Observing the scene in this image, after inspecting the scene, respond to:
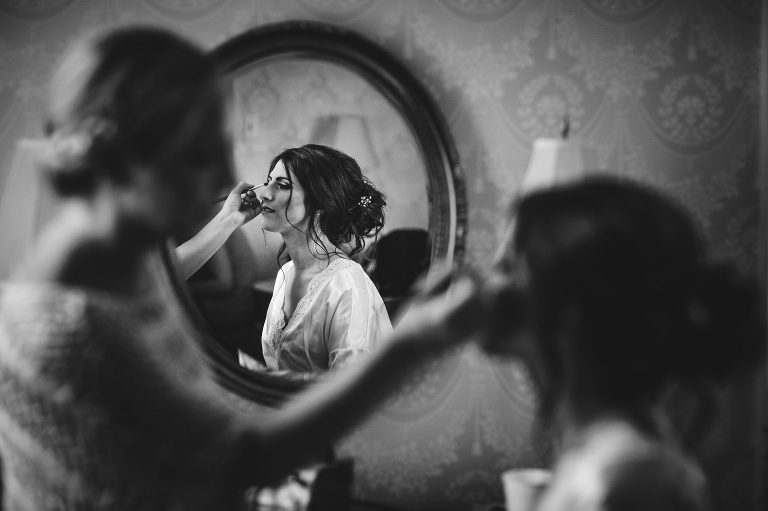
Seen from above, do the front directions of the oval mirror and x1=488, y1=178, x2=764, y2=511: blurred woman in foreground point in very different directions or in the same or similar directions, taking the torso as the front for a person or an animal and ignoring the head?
very different directions

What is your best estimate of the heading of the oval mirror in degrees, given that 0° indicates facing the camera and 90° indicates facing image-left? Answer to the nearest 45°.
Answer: approximately 0°

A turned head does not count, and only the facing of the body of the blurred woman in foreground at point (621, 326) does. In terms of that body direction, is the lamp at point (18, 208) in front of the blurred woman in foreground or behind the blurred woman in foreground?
in front

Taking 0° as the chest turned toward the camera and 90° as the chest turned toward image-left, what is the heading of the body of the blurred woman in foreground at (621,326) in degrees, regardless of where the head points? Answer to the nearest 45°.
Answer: approximately 135°

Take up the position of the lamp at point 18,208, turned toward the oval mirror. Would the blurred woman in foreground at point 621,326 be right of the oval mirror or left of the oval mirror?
right

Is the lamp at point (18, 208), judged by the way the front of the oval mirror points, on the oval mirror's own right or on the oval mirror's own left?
on the oval mirror's own right

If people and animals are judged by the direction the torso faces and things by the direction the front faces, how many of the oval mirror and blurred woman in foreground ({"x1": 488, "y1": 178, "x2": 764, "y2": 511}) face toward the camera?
1

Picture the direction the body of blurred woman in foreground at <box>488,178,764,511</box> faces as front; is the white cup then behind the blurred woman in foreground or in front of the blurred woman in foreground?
in front

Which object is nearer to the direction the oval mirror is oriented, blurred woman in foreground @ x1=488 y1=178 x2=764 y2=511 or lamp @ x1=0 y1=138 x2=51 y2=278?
the blurred woman in foreground

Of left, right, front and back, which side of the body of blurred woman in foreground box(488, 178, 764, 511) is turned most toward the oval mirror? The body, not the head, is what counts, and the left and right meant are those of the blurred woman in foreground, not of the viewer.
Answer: front
